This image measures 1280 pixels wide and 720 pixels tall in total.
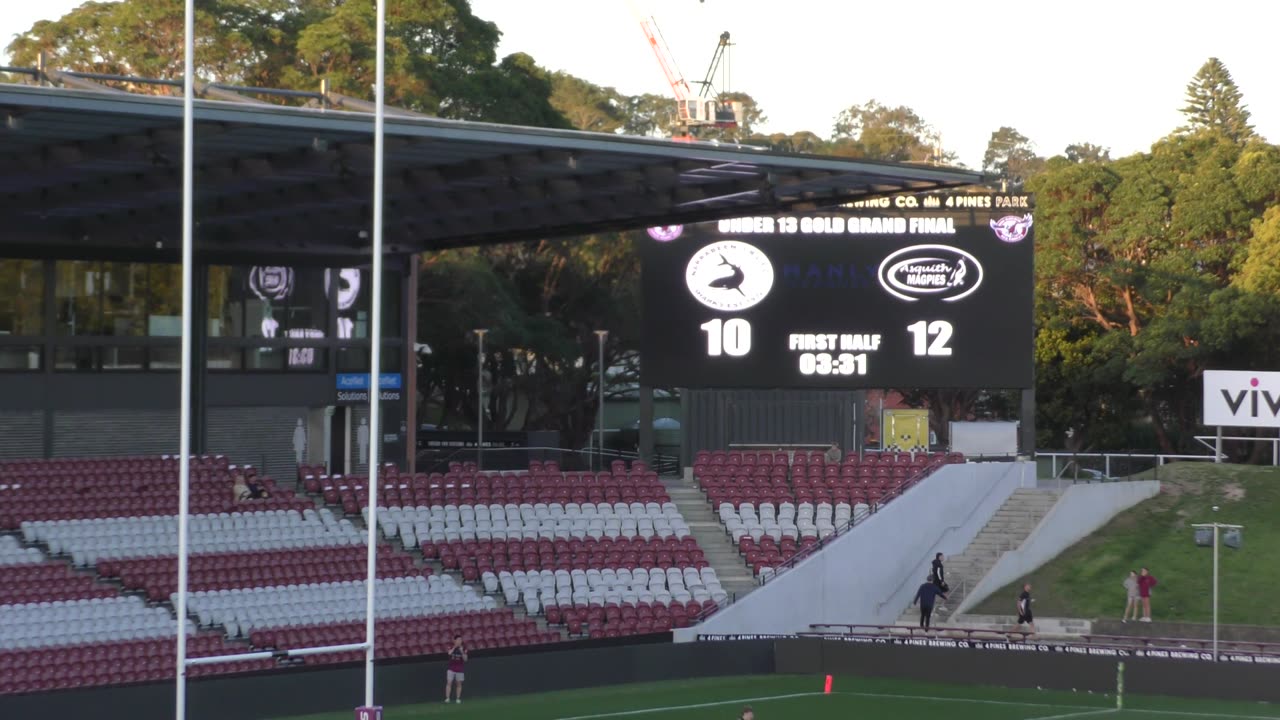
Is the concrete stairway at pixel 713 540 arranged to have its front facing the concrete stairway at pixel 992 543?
no

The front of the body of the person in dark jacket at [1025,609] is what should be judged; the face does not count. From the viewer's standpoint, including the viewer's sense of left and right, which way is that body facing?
facing the viewer and to the left of the viewer

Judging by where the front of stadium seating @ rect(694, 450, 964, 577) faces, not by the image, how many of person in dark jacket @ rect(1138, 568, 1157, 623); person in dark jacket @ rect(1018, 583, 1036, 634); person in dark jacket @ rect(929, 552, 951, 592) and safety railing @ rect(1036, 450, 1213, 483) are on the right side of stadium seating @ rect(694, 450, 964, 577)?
0

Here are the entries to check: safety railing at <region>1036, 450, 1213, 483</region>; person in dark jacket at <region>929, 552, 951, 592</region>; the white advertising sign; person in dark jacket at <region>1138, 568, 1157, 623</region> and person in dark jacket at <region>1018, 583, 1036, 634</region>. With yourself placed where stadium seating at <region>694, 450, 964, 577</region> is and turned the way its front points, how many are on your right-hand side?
0

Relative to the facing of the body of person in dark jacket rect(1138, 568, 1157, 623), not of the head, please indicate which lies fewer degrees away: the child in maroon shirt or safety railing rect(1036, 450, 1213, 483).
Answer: the child in maroon shirt

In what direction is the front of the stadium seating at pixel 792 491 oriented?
toward the camera

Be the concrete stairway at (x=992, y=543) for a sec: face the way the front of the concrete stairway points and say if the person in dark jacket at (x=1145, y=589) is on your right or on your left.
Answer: on your left

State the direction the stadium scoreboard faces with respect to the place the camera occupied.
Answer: facing the viewer

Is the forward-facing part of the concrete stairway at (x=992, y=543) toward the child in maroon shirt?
yes

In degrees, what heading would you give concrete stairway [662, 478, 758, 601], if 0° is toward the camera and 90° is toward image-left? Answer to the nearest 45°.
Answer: approximately 315°

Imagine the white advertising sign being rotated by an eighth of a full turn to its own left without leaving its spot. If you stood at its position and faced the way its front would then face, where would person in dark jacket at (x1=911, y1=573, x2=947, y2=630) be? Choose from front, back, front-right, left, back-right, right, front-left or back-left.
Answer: right

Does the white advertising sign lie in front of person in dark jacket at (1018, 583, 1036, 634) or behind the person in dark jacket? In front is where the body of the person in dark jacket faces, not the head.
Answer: behind
